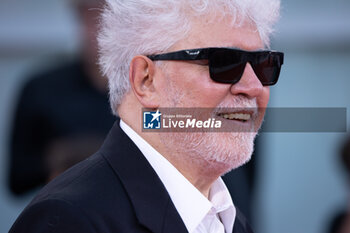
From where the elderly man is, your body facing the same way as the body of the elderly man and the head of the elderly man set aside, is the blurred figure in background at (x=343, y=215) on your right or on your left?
on your left

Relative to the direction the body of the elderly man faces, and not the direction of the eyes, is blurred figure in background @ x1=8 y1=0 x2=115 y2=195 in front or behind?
behind

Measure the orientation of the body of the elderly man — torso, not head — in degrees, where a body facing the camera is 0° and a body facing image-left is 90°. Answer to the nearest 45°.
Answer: approximately 315°
